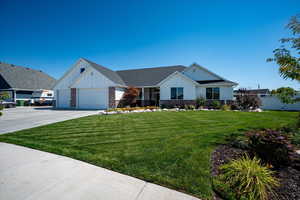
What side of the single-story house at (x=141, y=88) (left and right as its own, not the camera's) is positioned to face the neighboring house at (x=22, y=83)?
right

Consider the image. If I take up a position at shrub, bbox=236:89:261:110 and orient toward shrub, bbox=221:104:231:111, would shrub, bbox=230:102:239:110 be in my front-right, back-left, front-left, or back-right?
front-right

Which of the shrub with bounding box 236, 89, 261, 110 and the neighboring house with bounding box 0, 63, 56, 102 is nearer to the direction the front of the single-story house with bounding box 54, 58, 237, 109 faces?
the shrub

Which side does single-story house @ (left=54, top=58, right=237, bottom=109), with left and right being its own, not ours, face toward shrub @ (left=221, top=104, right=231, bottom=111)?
left

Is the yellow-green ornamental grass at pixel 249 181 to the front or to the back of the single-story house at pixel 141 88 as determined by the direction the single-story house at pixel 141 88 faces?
to the front

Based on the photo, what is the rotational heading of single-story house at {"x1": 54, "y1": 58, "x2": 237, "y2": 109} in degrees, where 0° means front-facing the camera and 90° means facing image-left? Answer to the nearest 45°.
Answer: approximately 0°

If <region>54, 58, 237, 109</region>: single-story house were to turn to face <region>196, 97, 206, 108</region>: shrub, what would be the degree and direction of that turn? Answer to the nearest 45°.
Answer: approximately 90° to its left

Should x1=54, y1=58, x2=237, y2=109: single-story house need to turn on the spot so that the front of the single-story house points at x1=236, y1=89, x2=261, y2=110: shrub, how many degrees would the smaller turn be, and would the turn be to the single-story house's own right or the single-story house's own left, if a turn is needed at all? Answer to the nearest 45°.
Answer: approximately 90° to the single-story house's own left

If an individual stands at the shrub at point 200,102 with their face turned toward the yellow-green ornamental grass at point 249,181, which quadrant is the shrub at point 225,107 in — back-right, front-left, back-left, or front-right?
front-left

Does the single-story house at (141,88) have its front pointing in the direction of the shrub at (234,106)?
no

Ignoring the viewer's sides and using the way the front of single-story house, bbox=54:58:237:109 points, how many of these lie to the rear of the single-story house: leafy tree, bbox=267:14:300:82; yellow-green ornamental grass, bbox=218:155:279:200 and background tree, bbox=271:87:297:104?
0
